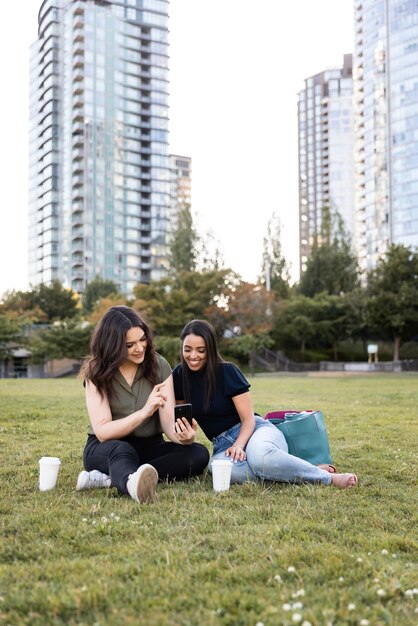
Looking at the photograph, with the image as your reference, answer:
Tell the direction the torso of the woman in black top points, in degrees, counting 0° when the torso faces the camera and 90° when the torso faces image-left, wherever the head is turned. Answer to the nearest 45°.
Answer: approximately 45°

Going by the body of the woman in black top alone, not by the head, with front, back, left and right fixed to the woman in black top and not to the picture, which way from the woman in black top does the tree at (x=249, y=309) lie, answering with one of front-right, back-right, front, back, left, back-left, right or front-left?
back-right

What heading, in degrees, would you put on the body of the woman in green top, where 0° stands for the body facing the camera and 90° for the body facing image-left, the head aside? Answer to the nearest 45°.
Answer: approximately 0°

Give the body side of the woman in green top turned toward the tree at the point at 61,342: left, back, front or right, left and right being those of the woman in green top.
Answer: back

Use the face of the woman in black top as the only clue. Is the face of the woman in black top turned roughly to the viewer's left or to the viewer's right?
to the viewer's left

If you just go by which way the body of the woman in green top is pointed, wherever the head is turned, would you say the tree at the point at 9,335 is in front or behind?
behind

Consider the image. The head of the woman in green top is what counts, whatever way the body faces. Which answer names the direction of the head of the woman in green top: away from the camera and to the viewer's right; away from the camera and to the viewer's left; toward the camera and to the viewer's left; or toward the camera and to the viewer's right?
toward the camera and to the viewer's right

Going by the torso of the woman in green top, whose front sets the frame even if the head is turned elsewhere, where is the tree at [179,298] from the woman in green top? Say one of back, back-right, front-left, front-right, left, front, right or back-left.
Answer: back
